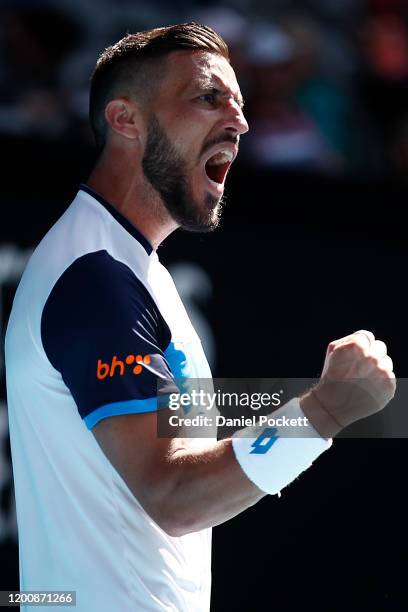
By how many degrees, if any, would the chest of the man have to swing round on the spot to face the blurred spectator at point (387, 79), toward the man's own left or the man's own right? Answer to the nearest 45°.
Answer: approximately 90° to the man's own left

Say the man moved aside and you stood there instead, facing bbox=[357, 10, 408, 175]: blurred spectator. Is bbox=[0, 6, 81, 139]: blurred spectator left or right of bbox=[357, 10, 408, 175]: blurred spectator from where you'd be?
left

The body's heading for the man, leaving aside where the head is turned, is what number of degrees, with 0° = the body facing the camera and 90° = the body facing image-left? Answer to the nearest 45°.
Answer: approximately 270°

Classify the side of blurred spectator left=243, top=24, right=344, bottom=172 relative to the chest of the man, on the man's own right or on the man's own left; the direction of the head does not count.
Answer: on the man's own left

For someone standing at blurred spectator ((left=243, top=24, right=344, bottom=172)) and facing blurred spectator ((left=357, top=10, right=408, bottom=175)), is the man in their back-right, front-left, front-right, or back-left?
back-right
